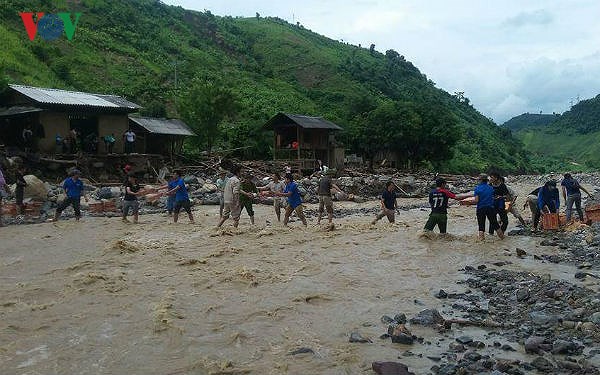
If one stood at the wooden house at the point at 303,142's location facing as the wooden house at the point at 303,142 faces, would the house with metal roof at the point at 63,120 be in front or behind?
in front

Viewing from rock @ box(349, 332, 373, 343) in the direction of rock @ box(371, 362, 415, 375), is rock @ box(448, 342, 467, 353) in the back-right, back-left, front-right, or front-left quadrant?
front-left

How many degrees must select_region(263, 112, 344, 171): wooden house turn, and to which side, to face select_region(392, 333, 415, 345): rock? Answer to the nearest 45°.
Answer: approximately 45° to its left

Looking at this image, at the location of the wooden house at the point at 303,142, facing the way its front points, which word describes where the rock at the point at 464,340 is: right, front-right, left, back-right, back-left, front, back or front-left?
front-left

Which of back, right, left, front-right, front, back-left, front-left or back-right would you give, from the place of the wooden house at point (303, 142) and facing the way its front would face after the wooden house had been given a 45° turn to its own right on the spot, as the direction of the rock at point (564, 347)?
left

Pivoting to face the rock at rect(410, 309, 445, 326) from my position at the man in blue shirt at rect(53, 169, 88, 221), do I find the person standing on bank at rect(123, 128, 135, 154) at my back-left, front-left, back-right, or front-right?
back-left

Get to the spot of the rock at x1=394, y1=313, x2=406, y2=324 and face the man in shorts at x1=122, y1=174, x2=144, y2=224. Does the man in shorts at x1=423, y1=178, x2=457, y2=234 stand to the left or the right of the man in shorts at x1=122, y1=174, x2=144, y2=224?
right

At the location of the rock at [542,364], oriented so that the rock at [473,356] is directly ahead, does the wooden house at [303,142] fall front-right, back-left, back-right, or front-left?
front-right

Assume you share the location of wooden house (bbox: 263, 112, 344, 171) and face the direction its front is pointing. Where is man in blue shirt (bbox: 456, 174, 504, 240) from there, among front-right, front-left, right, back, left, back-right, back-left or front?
front-left

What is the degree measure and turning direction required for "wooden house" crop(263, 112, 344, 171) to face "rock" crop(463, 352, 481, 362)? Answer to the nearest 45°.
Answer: approximately 45° to its left

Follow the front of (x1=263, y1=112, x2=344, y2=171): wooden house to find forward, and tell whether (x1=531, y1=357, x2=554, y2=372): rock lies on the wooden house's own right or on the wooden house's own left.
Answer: on the wooden house's own left

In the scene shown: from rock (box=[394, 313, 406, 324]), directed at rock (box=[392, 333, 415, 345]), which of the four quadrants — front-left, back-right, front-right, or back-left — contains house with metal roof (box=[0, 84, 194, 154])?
back-right

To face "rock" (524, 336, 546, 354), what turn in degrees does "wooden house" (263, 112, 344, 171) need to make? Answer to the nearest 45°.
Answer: approximately 45° to its left

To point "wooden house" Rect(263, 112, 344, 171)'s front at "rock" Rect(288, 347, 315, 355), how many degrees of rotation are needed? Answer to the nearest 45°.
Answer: approximately 45° to its left

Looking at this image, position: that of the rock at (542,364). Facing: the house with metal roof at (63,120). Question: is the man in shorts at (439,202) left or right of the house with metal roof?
right
